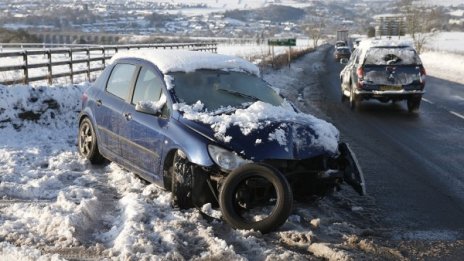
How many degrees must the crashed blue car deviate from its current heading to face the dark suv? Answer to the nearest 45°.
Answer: approximately 90° to its left

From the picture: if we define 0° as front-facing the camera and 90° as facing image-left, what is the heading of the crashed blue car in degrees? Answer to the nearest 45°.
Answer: approximately 315°
